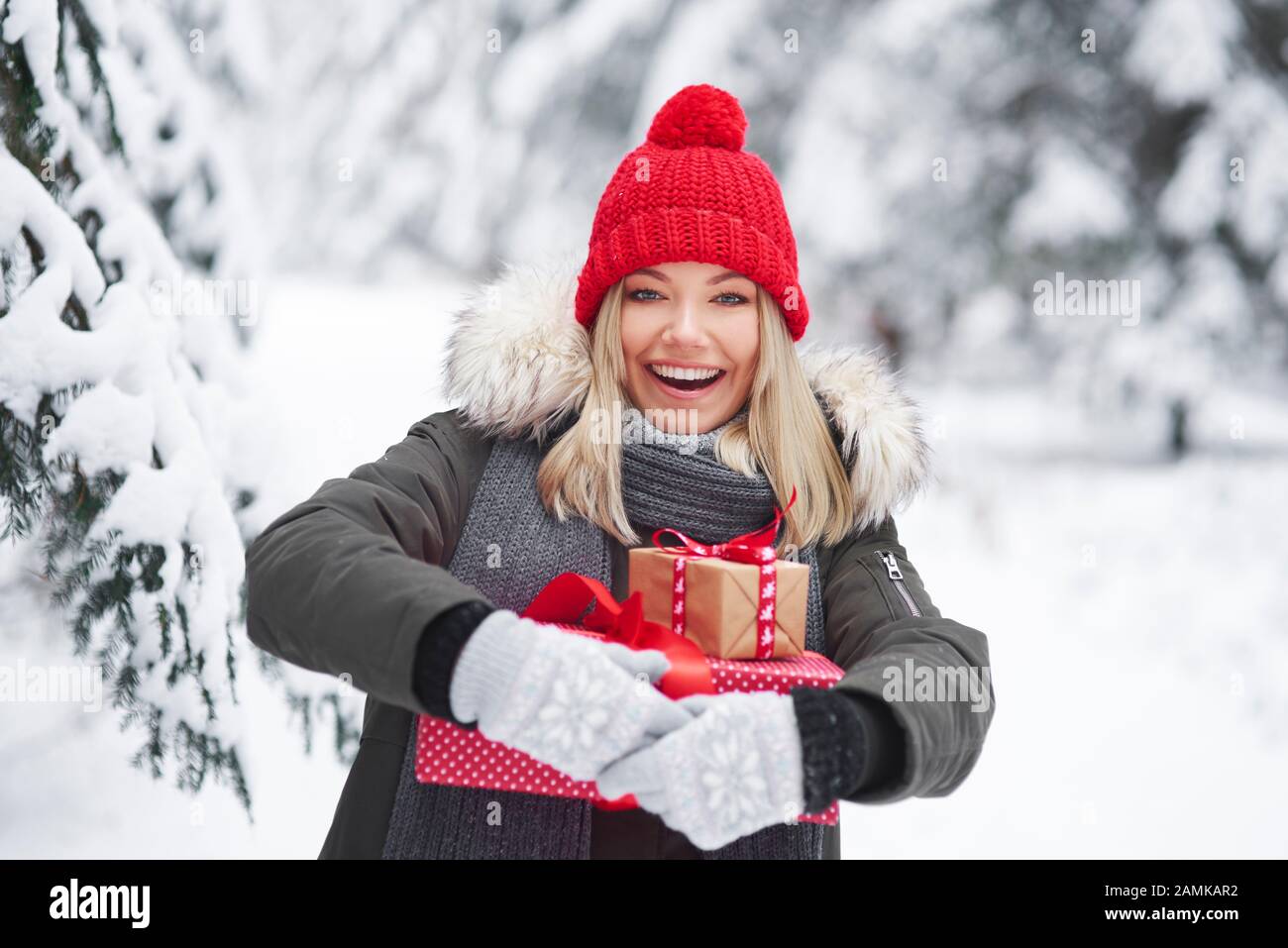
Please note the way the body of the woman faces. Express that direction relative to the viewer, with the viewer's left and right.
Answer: facing the viewer

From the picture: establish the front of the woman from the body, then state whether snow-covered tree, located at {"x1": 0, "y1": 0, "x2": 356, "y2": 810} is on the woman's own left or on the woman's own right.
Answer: on the woman's own right

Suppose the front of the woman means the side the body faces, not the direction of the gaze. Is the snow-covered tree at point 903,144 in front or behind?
behind

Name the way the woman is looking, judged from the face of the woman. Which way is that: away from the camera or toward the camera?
toward the camera
